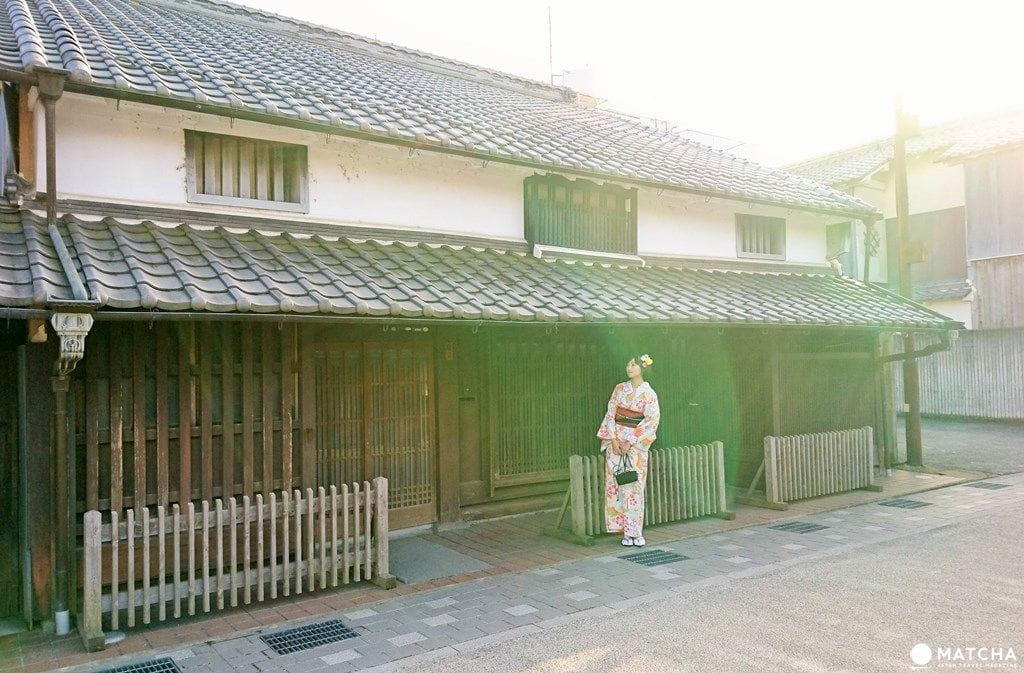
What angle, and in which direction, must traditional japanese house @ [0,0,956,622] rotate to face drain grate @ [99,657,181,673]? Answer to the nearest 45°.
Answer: approximately 45° to its right

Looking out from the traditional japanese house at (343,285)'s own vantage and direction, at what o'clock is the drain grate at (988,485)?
The drain grate is roughly at 10 o'clock from the traditional japanese house.

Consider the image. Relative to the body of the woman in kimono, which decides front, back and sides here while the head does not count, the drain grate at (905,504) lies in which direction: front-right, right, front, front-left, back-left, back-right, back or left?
back-left

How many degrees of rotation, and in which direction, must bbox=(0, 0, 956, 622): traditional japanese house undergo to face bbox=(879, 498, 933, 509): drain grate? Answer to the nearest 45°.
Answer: approximately 45° to its left

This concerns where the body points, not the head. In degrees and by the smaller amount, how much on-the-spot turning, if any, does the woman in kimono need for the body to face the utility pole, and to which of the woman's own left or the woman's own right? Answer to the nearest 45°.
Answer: approximately 135° to the woman's own left

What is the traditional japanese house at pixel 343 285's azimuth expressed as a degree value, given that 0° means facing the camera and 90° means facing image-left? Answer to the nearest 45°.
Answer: approximately 315°

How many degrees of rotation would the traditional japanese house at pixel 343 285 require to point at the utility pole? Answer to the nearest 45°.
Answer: approximately 90° to its left

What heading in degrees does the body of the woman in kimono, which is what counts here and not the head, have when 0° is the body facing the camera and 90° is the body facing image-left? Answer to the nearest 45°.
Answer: approximately 0°
